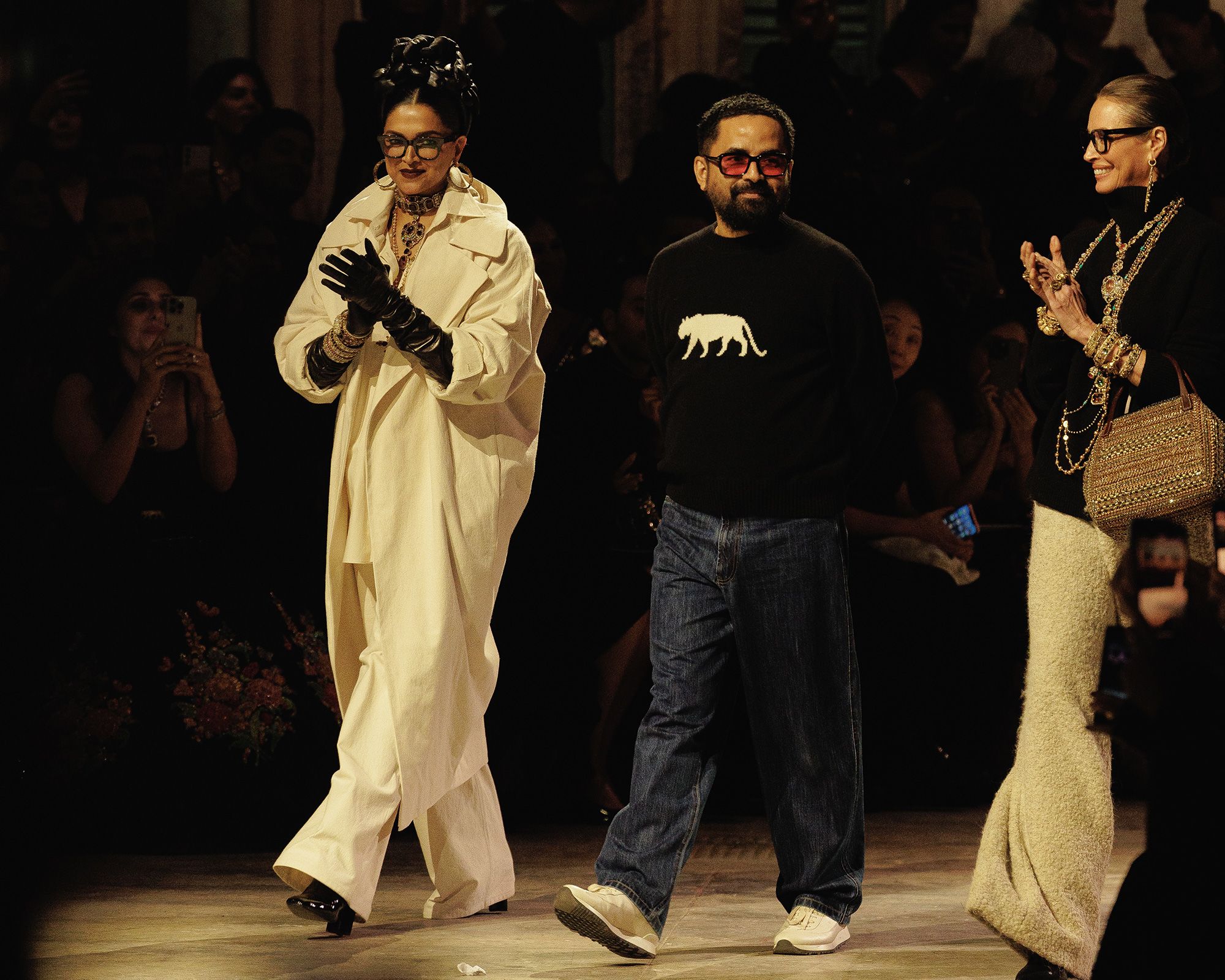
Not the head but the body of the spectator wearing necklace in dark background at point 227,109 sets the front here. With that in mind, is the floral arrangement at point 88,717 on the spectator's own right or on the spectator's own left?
on the spectator's own right

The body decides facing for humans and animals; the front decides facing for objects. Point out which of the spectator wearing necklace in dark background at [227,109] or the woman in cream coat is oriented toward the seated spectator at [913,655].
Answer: the spectator wearing necklace in dark background at [227,109]

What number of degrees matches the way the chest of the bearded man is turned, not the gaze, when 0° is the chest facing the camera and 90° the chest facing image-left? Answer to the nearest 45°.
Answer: approximately 45°

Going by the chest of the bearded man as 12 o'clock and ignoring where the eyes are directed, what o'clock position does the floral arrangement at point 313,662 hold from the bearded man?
The floral arrangement is roughly at 3 o'clock from the bearded man.

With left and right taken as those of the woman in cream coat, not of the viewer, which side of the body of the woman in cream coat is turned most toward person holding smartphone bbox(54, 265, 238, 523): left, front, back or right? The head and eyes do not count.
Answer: right

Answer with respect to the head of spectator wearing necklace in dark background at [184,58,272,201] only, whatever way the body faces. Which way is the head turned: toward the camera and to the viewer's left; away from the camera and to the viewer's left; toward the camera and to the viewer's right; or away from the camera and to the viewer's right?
toward the camera and to the viewer's right

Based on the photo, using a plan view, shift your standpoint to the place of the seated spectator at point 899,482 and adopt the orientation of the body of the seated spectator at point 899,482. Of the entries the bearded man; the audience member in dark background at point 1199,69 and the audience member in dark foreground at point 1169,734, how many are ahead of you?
2

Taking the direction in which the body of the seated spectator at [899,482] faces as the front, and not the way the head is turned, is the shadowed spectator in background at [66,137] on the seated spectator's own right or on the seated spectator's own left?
on the seated spectator's own right

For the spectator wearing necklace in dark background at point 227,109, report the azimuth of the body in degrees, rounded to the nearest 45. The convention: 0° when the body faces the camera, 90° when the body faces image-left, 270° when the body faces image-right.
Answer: approximately 315°

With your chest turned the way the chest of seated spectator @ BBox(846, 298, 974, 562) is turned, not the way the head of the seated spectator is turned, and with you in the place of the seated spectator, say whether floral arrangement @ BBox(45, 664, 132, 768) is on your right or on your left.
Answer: on your right
